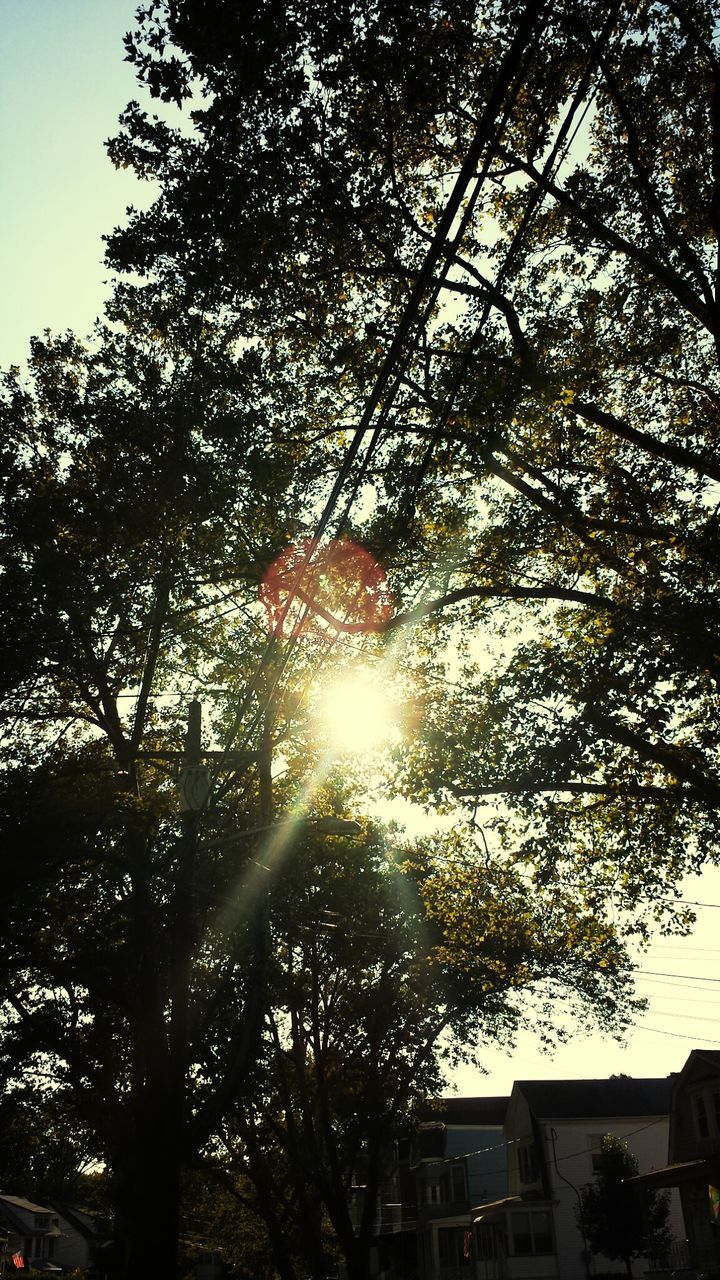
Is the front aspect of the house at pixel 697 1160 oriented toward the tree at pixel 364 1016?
yes

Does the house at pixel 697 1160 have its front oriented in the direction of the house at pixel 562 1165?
no

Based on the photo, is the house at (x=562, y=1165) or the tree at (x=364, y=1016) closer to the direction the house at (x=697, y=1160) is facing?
the tree

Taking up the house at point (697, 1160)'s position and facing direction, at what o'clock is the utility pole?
The utility pole is roughly at 11 o'clock from the house.

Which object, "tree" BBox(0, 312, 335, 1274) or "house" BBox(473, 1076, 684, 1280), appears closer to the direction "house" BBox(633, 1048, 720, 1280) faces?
the tree

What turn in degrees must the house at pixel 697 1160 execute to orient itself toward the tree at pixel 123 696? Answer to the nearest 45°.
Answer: approximately 45° to its left

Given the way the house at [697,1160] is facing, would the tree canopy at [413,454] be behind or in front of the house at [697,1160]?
in front

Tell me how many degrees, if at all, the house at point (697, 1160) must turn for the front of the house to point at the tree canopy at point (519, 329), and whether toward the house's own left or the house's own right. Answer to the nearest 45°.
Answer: approximately 45° to the house's own left
